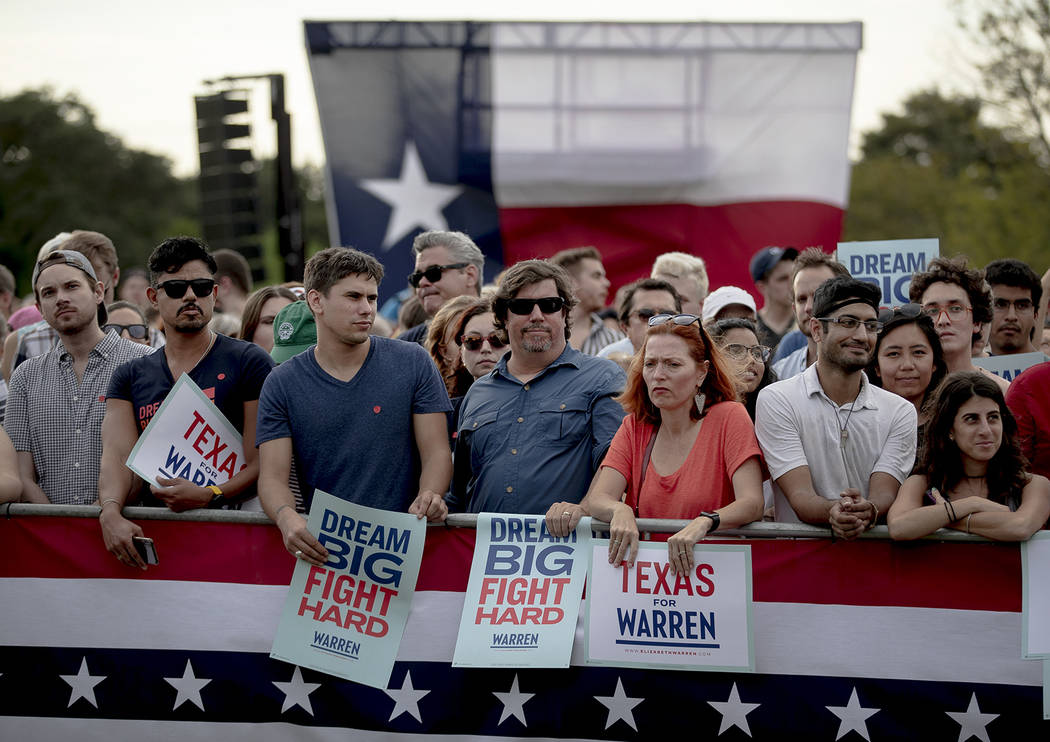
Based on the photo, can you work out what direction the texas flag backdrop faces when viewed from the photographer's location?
facing the viewer

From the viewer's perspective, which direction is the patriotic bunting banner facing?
toward the camera

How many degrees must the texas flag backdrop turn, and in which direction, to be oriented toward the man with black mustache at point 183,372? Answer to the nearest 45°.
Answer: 0° — it already faces them

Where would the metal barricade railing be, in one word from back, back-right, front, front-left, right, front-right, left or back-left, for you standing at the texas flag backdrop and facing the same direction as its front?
front

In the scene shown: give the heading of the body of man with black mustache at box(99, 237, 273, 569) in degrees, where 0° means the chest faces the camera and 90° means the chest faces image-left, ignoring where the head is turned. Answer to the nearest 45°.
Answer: approximately 0°

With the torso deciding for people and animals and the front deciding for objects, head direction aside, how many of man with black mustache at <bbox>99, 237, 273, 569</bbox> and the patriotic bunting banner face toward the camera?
2

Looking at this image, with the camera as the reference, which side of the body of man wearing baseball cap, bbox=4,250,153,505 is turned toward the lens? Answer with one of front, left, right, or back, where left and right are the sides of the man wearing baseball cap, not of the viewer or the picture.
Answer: front

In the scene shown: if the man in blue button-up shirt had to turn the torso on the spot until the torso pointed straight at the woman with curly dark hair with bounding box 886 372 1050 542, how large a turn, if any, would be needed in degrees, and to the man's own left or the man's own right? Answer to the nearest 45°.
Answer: approximately 90° to the man's own left

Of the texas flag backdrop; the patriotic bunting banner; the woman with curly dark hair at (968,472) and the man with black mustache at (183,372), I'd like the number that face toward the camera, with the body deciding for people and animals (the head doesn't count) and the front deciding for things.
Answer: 4

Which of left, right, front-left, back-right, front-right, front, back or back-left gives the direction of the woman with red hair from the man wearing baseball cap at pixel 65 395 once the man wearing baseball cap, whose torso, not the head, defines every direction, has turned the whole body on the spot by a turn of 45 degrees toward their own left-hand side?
front
